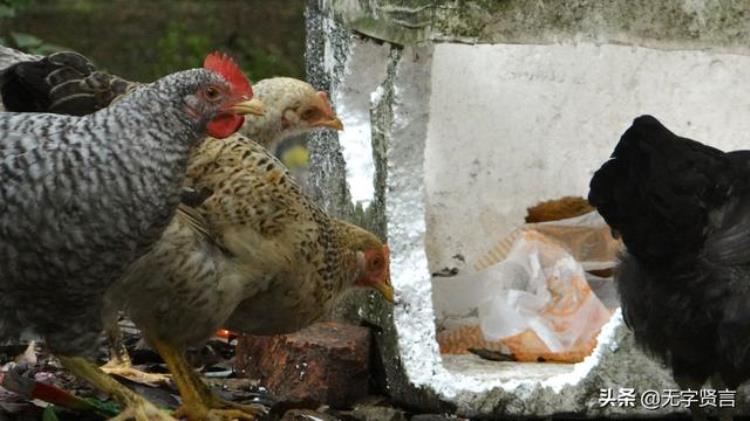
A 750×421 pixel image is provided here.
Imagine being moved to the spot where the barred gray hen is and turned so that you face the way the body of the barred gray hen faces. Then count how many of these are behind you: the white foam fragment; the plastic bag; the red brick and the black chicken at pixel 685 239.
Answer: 0

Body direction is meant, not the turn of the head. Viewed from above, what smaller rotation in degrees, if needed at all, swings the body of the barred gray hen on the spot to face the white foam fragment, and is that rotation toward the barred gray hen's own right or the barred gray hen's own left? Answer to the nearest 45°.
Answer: approximately 45° to the barred gray hen's own left

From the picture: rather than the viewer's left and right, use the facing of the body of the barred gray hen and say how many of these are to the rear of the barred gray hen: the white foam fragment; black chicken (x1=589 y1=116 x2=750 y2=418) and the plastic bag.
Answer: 0

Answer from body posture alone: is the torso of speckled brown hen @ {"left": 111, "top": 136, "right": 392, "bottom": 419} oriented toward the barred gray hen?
no

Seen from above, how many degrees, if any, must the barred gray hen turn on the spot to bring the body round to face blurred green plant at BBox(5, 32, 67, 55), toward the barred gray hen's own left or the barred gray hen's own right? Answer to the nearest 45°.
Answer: approximately 90° to the barred gray hen's own left

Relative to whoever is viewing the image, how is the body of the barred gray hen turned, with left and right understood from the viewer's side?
facing to the right of the viewer

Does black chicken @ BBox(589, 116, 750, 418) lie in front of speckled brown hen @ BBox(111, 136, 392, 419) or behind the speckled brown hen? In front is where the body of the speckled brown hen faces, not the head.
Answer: in front

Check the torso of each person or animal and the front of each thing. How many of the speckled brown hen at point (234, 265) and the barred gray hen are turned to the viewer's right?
2

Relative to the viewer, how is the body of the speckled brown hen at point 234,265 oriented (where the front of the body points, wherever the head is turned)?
to the viewer's right

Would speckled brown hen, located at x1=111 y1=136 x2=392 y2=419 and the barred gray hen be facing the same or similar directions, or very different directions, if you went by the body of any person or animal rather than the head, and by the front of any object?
same or similar directions
